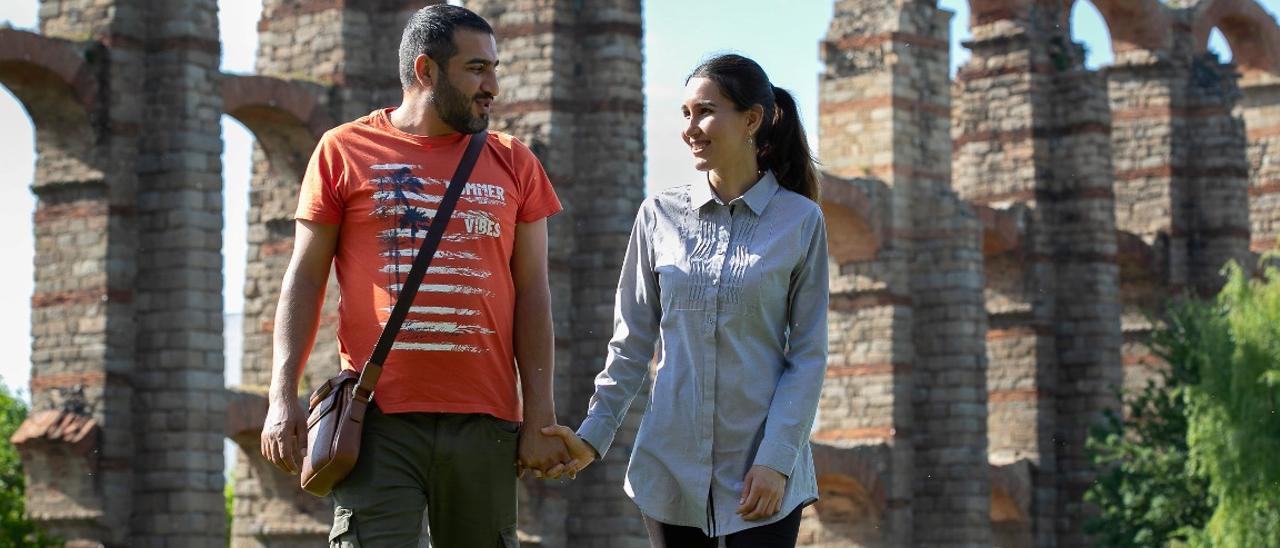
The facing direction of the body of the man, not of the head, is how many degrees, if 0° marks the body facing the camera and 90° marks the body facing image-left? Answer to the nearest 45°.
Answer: approximately 0°

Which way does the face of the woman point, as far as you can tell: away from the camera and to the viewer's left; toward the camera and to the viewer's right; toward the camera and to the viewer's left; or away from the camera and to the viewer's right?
toward the camera and to the viewer's left

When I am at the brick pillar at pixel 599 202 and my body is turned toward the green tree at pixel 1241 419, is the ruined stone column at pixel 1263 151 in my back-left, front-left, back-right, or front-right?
front-left

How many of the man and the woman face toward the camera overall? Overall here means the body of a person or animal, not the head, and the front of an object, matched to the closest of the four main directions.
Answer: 2

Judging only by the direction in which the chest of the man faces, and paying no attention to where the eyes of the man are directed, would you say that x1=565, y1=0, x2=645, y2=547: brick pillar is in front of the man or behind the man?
behind

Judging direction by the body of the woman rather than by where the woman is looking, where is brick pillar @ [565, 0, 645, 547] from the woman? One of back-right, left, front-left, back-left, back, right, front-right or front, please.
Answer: back

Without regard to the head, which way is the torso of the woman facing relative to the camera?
toward the camera

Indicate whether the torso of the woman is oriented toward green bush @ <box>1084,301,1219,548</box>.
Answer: no

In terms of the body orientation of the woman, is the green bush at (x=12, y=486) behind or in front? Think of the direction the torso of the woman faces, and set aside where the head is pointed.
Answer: behind

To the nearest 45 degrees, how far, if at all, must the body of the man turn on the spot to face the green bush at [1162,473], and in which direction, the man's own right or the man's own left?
approximately 135° to the man's own left

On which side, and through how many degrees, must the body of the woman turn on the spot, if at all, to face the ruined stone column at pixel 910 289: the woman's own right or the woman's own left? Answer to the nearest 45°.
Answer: approximately 180°

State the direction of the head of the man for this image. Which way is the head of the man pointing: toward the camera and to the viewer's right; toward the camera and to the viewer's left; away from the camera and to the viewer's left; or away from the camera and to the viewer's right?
toward the camera and to the viewer's right

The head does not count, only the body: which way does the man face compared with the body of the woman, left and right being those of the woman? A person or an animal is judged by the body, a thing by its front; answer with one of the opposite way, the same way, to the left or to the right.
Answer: the same way

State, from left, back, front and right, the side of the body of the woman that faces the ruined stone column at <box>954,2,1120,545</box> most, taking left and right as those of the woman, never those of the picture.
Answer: back
